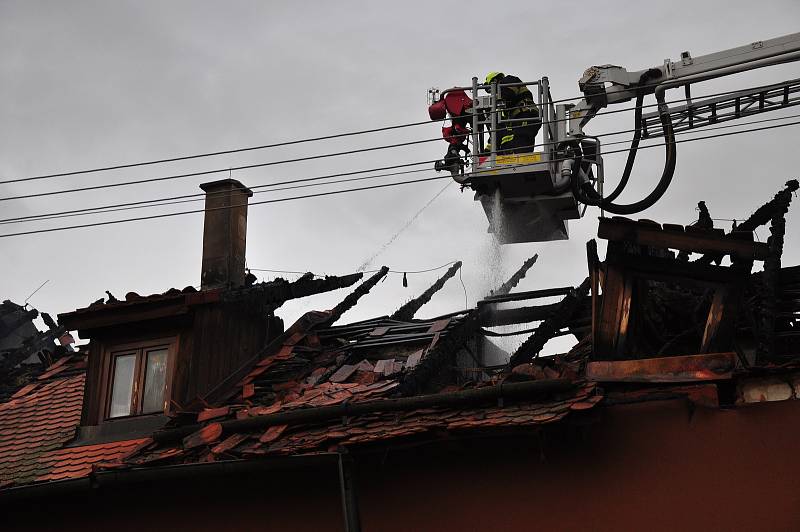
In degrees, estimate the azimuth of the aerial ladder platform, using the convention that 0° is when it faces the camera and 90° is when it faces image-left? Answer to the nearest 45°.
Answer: approximately 90°

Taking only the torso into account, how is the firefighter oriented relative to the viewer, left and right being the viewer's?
facing to the left of the viewer

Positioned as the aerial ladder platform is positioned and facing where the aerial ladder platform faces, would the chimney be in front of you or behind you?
in front

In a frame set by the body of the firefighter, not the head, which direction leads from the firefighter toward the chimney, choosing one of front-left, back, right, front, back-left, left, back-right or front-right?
front
